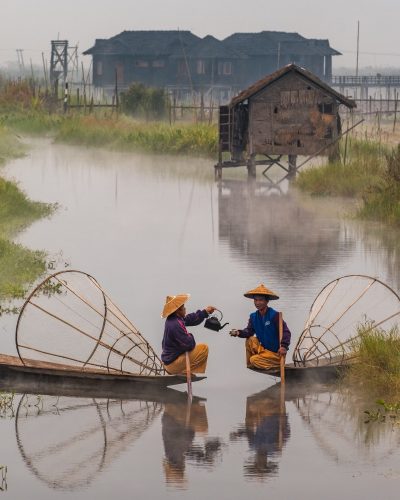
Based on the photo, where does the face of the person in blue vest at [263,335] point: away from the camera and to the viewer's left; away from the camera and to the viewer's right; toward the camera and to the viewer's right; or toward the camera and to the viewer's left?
toward the camera and to the viewer's left

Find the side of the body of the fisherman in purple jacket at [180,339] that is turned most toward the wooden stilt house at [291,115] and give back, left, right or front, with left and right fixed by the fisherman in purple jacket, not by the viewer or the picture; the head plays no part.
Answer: left

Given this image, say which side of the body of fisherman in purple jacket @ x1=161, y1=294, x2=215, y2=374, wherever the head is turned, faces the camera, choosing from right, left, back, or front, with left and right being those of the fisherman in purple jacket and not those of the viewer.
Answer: right

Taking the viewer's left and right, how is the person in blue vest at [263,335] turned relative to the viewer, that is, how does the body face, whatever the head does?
facing the viewer and to the left of the viewer

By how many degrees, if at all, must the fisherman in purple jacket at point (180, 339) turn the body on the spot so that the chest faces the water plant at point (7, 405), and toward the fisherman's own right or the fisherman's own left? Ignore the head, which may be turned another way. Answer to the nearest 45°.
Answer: approximately 180°

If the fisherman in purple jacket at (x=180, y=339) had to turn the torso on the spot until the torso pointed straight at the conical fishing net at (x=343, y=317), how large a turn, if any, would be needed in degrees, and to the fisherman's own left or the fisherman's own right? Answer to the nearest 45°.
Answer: approximately 45° to the fisherman's own left
